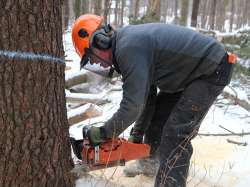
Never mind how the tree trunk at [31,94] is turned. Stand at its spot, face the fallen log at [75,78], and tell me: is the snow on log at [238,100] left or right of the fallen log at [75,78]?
right

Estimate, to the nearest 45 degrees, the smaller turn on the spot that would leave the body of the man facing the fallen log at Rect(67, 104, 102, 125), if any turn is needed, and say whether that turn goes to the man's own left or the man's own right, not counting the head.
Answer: approximately 45° to the man's own right

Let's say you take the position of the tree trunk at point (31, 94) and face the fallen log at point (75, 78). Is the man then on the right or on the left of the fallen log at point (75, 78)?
right

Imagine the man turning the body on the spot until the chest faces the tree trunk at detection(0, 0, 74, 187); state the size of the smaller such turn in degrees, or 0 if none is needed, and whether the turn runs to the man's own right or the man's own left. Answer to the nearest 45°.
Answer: approximately 45° to the man's own left

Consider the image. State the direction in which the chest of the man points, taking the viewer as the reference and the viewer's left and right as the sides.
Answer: facing to the left of the viewer

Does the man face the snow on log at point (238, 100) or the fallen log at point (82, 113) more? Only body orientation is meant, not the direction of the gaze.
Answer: the fallen log

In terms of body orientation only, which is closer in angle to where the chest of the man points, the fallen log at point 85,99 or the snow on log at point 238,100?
the fallen log

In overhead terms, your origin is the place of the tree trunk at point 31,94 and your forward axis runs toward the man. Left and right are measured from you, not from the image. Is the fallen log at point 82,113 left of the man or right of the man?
left

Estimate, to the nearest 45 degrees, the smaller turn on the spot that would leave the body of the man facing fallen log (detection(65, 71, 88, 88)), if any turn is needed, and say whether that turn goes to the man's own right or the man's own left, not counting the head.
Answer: approximately 90° to the man's own right

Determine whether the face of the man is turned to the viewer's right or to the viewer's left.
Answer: to the viewer's left

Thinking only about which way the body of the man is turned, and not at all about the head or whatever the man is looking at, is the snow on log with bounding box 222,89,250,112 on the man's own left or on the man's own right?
on the man's own right
